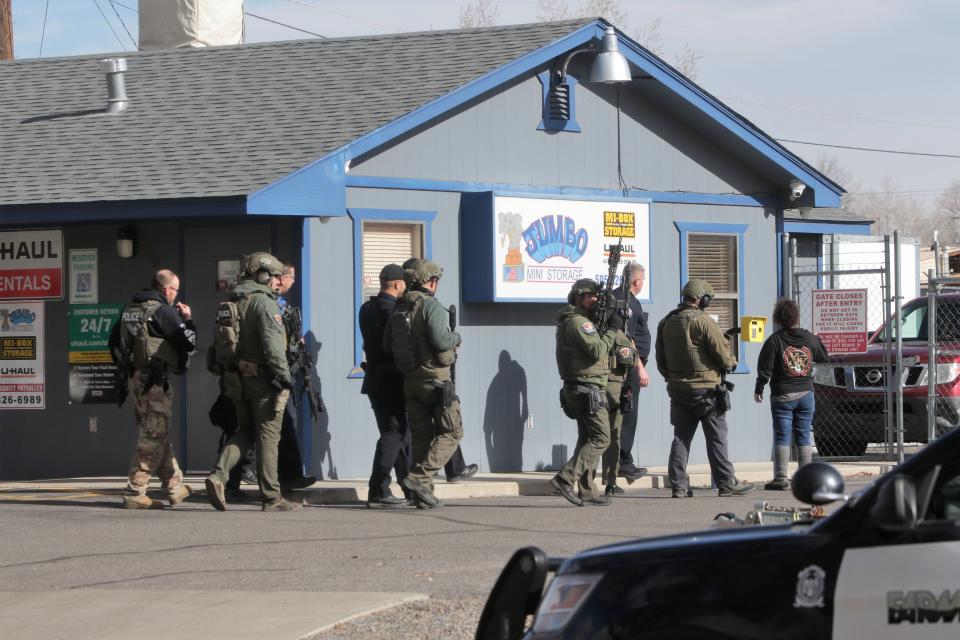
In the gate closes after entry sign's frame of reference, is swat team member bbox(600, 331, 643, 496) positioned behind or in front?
in front

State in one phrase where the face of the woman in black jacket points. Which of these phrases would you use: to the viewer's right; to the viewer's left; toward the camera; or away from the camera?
away from the camera
